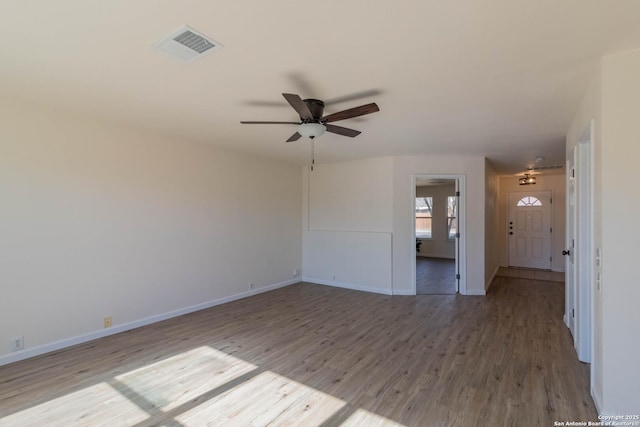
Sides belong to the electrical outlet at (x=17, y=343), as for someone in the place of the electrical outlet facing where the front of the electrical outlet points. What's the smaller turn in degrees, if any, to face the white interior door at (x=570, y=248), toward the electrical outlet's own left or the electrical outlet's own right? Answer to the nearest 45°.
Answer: approximately 45° to the electrical outlet's own left

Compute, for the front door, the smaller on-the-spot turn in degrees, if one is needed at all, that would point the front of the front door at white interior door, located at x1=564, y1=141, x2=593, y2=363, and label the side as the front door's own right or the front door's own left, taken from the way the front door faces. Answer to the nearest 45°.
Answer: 0° — it already faces it

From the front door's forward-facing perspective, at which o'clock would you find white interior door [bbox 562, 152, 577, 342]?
The white interior door is roughly at 12 o'clock from the front door.

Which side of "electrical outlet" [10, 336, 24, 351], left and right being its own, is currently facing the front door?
left

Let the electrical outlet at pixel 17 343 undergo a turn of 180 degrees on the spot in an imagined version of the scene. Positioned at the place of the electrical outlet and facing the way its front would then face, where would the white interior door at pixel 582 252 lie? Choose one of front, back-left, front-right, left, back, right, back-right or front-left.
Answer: back-right

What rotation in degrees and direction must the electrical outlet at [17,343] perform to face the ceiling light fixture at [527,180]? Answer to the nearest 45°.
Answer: approximately 90° to its left

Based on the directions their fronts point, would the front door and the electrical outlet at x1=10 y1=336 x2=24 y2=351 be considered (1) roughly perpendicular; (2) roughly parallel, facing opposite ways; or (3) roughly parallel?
roughly perpendicular
